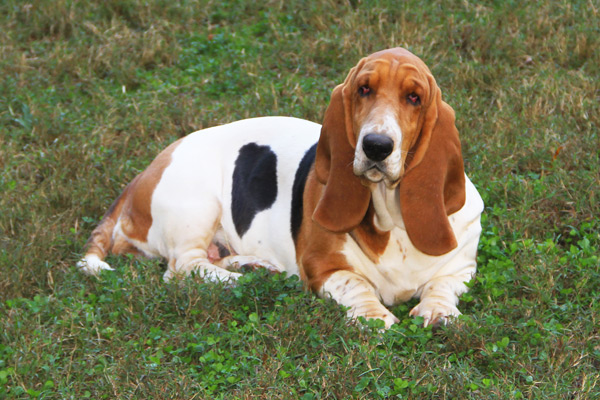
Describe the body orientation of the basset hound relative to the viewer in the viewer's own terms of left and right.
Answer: facing the viewer and to the right of the viewer
